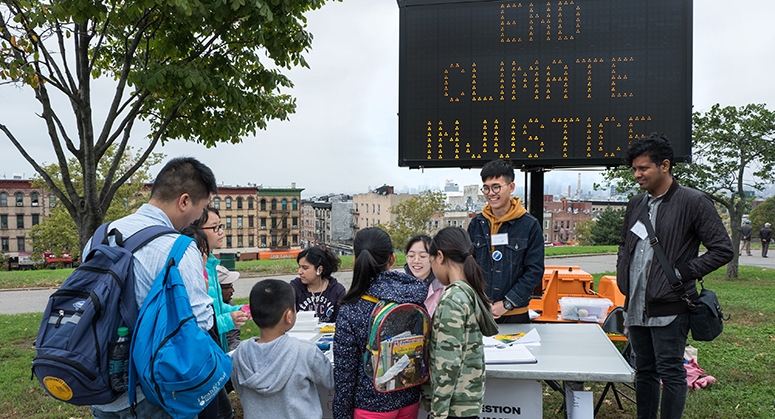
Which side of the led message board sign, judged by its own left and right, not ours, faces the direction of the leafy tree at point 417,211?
back

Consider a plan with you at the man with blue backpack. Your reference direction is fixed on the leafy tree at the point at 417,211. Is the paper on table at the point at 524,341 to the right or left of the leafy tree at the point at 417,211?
right

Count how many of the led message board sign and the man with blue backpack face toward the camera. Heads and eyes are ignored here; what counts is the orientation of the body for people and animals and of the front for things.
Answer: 1

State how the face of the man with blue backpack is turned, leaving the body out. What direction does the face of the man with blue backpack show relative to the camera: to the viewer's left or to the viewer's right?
to the viewer's right

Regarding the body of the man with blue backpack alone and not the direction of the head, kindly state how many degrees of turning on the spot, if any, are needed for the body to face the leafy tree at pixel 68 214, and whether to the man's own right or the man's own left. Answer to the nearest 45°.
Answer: approximately 45° to the man's own left

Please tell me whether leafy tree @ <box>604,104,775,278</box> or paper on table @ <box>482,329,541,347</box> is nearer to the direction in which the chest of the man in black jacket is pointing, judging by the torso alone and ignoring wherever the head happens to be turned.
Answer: the paper on table

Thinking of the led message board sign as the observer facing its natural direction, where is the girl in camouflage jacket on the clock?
The girl in camouflage jacket is roughly at 12 o'clock from the led message board sign.

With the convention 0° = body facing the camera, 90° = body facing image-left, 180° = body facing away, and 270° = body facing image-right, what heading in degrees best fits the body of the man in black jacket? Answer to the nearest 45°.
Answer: approximately 45°

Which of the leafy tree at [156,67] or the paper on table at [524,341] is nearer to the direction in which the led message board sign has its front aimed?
the paper on table

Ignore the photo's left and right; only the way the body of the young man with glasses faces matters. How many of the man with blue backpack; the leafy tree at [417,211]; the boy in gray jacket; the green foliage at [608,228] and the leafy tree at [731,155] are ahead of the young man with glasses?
2
